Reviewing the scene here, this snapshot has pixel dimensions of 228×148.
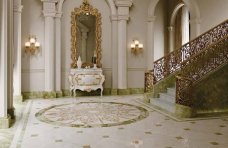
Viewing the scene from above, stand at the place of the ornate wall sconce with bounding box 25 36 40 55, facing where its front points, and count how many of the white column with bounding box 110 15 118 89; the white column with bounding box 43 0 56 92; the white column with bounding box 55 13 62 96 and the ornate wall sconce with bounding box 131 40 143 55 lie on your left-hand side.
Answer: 4

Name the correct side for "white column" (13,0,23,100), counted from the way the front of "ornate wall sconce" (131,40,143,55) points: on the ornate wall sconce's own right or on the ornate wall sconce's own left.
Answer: on the ornate wall sconce's own right

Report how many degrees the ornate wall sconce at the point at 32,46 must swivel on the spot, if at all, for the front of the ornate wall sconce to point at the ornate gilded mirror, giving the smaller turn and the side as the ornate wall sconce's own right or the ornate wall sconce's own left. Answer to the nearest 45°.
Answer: approximately 90° to the ornate wall sconce's own left

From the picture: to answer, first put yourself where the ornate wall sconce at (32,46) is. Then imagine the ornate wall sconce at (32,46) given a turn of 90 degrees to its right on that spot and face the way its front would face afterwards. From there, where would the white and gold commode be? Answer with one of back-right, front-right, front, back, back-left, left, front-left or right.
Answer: back

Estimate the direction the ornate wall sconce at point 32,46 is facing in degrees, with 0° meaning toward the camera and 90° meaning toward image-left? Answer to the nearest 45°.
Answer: approximately 0°

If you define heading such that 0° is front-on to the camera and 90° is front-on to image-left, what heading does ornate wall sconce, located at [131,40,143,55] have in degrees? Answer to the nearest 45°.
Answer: approximately 0°

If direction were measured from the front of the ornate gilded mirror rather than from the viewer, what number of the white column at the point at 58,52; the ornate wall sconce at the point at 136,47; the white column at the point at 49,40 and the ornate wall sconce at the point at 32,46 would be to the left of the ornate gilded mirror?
1
